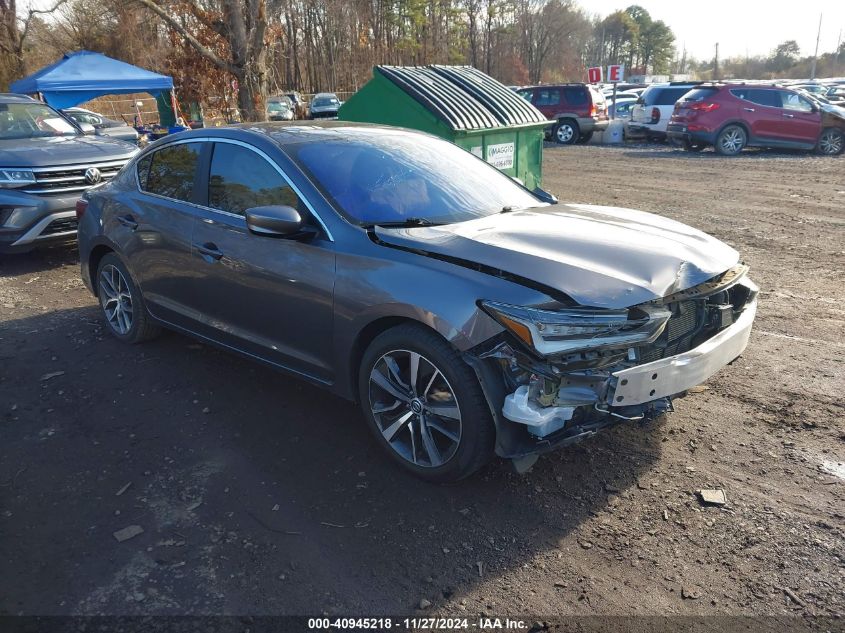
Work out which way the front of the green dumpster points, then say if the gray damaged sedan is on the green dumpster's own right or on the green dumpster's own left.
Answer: on the green dumpster's own right

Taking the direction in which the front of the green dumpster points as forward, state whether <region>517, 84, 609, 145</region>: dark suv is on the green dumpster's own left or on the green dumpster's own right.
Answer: on the green dumpster's own left

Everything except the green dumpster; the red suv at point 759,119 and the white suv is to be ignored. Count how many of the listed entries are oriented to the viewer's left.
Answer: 0

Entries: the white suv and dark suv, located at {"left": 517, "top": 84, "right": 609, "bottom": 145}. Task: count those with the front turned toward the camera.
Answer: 0

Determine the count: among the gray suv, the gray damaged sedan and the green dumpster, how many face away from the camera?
0

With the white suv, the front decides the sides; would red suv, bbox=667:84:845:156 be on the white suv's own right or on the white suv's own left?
on the white suv's own right

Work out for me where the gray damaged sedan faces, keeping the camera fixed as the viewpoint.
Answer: facing the viewer and to the right of the viewer

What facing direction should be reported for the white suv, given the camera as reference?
facing away from the viewer and to the right of the viewer

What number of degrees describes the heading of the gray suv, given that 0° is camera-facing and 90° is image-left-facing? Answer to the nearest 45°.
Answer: approximately 315°

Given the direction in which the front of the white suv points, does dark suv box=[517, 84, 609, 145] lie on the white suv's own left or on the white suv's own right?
on the white suv's own left

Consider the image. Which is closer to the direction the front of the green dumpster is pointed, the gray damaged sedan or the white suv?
the gray damaged sedan

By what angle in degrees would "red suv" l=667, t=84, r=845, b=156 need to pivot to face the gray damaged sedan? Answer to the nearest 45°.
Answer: approximately 135° to its right

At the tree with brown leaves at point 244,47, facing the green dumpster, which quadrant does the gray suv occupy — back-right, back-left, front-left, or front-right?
front-right

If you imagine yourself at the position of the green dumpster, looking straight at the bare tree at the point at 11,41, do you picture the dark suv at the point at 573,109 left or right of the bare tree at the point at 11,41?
right

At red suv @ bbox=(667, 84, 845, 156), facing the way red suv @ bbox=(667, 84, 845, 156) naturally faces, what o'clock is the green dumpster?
The green dumpster is roughly at 5 o'clock from the red suv.

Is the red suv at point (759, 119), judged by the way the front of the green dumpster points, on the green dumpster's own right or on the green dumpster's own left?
on the green dumpster's own left

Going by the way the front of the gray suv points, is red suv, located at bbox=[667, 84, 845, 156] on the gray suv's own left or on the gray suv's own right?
on the gray suv's own left

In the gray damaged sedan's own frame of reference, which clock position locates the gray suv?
The gray suv is roughly at 6 o'clock from the gray damaged sedan.

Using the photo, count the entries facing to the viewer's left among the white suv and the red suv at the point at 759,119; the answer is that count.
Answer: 0
